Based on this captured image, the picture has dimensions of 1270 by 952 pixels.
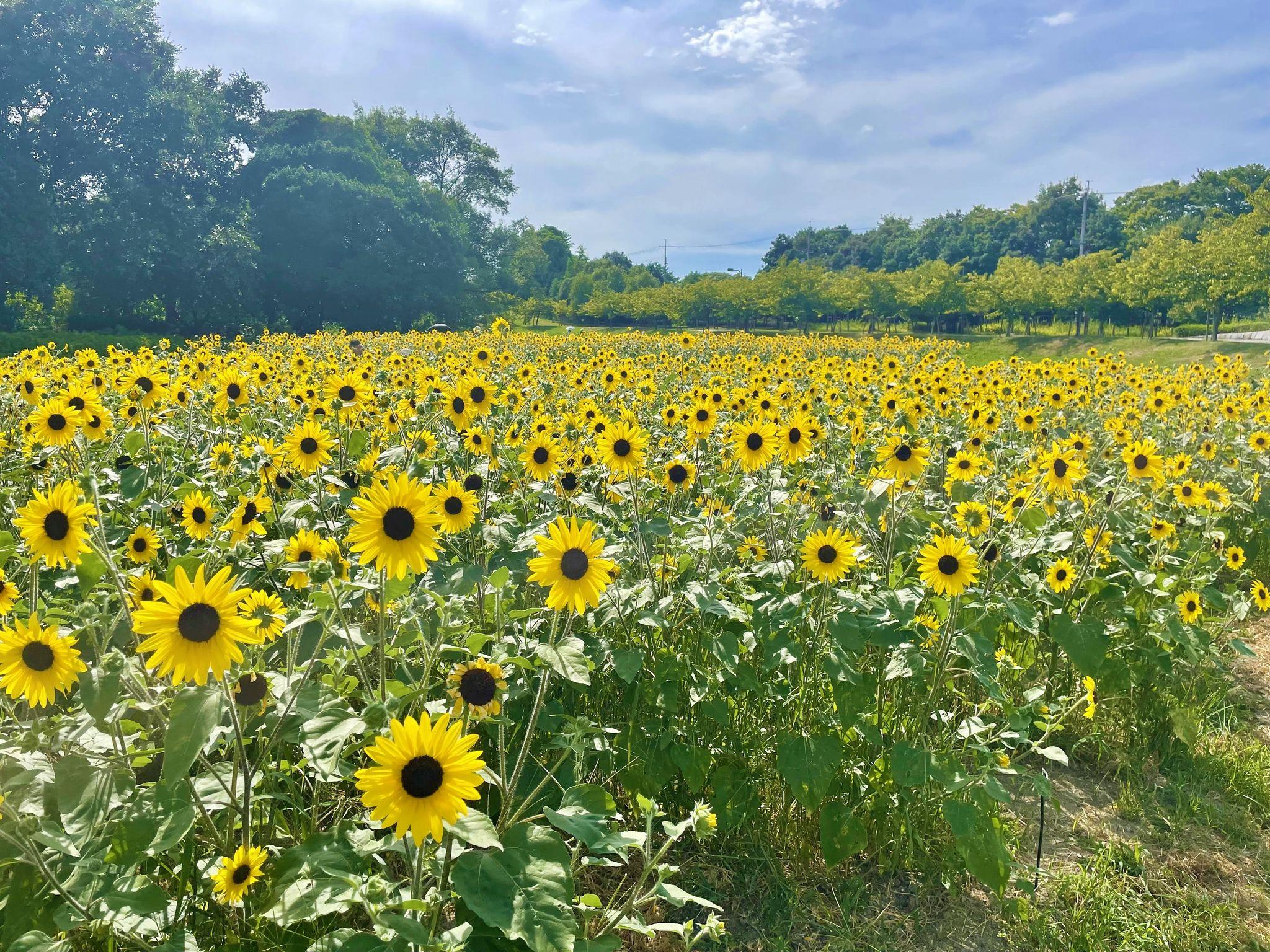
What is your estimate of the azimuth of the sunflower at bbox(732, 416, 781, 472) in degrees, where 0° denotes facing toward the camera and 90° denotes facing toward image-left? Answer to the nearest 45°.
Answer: approximately 0°

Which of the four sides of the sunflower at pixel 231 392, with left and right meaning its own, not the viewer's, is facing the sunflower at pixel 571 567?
front

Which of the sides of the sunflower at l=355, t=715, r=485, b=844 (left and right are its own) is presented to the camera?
front

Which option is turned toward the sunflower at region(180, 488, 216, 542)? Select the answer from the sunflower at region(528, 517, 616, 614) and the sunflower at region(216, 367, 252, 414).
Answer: the sunflower at region(216, 367, 252, 414)

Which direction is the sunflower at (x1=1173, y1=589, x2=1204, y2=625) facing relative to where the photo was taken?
toward the camera

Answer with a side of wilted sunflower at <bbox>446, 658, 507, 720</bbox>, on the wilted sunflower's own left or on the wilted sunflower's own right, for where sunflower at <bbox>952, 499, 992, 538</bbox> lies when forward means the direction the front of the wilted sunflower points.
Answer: on the wilted sunflower's own left

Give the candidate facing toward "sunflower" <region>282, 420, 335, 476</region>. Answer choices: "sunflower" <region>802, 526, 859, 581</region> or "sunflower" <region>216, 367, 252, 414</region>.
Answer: "sunflower" <region>216, 367, 252, 414</region>

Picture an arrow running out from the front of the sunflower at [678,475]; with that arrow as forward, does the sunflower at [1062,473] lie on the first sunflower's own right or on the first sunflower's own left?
on the first sunflower's own left

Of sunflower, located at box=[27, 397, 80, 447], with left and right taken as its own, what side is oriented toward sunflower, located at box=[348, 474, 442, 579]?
front

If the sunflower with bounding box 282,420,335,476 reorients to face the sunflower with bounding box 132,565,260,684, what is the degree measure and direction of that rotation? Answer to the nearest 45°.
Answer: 0° — it already faces it

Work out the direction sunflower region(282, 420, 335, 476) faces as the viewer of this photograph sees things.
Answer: facing the viewer

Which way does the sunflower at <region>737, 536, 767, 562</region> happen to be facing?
toward the camera

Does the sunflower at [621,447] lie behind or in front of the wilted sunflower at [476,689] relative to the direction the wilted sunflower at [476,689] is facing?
behind

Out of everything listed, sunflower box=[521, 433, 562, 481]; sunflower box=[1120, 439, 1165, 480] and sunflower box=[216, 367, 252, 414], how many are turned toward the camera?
3
